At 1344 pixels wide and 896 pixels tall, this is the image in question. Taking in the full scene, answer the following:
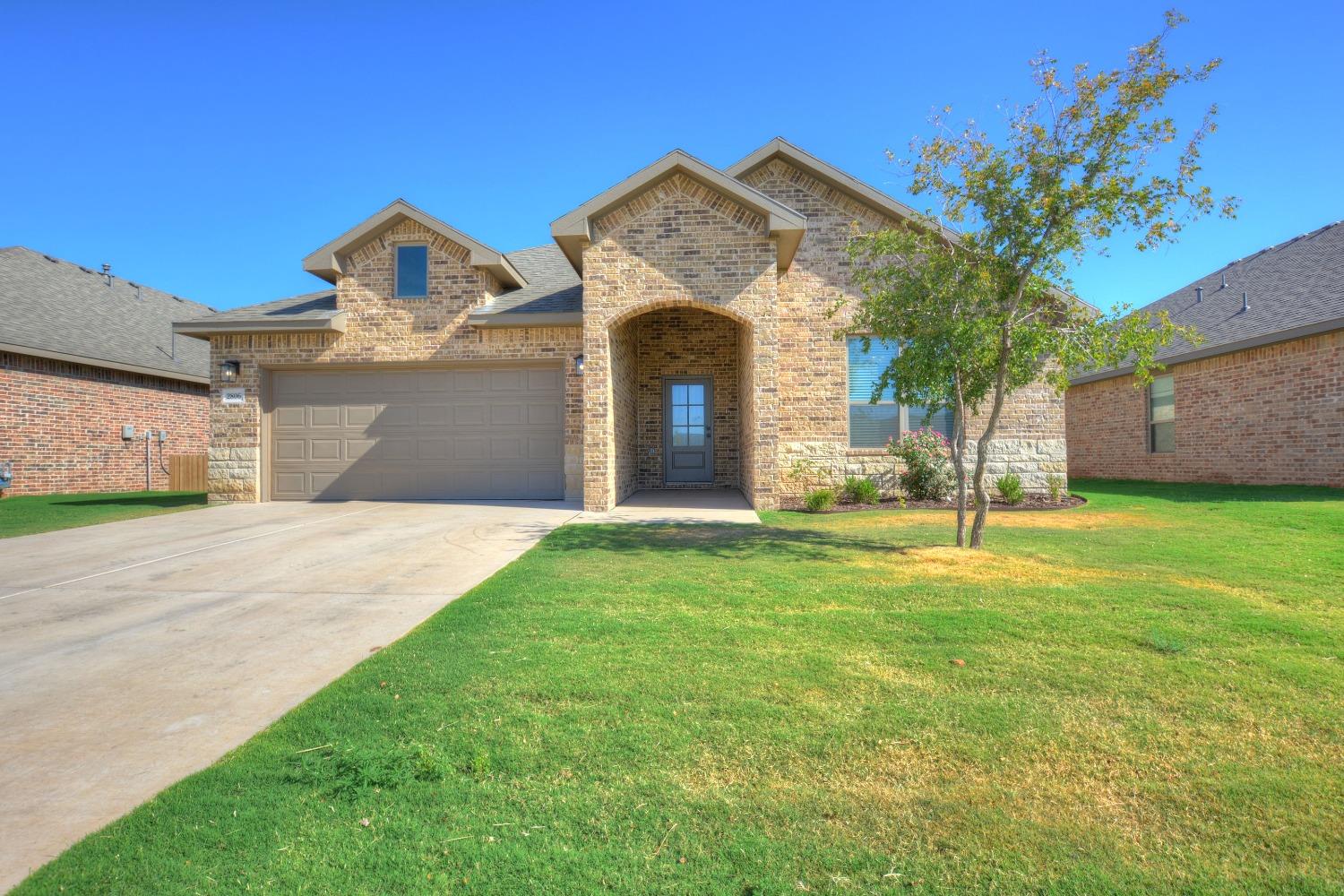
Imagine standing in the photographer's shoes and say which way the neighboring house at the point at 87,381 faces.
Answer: facing the viewer and to the left of the viewer

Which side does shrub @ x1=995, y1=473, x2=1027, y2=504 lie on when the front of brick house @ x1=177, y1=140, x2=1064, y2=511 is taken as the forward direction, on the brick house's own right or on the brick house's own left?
on the brick house's own left

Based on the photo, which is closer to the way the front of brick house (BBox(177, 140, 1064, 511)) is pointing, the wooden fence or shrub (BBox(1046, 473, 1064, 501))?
the shrub

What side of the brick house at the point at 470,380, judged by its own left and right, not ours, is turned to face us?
front

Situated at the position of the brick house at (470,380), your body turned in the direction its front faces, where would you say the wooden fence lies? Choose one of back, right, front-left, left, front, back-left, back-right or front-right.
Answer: back-right

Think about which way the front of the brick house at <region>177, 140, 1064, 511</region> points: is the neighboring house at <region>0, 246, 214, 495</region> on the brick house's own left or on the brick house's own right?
on the brick house's own right

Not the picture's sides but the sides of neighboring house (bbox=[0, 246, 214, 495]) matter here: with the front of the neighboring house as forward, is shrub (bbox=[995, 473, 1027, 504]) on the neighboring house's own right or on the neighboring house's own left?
on the neighboring house's own left

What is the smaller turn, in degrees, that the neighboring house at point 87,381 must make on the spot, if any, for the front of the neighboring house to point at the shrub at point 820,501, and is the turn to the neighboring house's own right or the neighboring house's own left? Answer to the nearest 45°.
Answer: approximately 90° to the neighboring house's own left

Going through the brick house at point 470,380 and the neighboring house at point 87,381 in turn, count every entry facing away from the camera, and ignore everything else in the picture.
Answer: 0

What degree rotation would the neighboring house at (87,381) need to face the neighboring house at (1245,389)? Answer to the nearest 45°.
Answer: approximately 90° to its left

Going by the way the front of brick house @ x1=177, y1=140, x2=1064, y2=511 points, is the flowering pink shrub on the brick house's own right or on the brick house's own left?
on the brick house's own left

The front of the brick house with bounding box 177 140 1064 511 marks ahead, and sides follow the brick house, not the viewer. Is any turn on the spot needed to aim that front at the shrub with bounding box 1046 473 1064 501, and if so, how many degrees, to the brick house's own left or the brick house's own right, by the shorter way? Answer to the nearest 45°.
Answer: approximately 90° to the brick house's own left

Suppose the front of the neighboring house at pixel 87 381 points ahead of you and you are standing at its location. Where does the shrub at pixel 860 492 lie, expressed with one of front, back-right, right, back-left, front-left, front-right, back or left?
left

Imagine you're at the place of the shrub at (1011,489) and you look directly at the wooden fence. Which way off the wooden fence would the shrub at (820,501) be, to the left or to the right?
left

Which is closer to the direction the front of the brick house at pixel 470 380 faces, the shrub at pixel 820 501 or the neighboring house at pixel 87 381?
the shrub

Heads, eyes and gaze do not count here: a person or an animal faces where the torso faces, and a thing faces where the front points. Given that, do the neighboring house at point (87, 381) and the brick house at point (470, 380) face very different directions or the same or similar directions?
same or similar directions

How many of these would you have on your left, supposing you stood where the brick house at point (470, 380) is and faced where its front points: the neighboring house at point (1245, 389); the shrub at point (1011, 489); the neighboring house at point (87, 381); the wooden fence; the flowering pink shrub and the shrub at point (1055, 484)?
4
